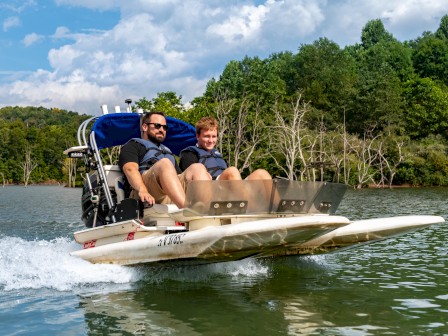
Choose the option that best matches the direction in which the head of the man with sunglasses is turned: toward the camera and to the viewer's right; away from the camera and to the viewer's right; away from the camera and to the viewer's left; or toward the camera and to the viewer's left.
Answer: toward the camera and to the viewer's right

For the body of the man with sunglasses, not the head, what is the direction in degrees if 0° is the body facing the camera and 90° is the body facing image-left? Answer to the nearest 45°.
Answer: approximately 315°
